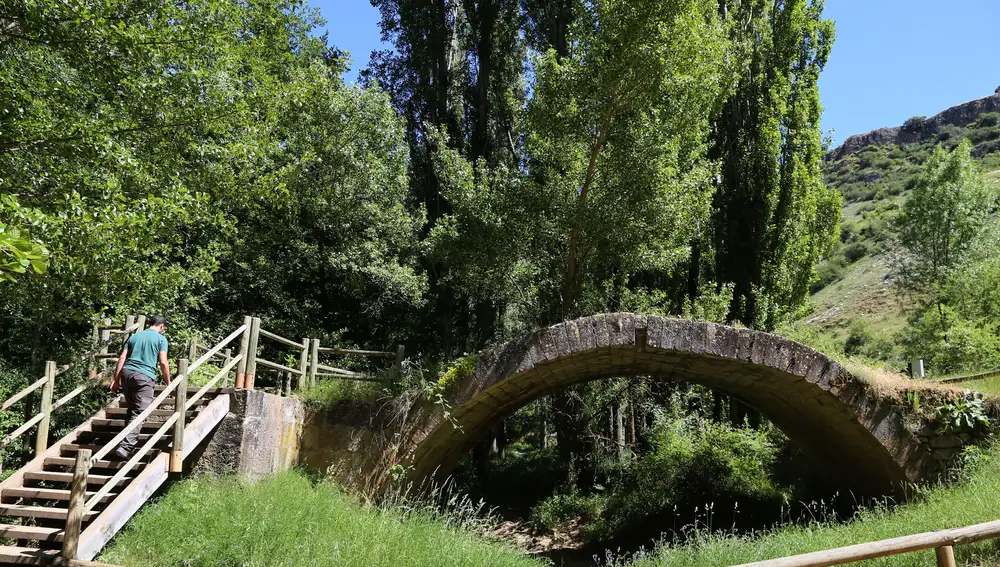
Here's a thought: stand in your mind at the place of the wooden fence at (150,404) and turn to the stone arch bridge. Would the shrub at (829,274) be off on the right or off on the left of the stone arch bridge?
left

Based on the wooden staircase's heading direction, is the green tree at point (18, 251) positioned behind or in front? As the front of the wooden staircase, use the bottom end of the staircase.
in front

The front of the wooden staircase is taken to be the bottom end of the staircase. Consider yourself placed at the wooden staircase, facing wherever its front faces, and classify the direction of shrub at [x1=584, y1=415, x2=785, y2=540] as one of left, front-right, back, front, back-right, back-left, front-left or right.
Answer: back-left

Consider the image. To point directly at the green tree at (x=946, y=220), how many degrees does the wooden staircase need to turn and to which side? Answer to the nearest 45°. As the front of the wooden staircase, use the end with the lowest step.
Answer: approximately 135° to its left

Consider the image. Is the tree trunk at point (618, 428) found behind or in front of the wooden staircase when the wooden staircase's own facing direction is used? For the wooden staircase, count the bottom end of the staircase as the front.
behind

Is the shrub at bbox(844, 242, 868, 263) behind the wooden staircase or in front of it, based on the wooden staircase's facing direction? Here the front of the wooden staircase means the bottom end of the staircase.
behind

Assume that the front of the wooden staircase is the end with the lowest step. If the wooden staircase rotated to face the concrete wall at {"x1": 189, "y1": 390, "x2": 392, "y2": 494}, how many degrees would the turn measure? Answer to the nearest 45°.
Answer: approximately 135° to its left

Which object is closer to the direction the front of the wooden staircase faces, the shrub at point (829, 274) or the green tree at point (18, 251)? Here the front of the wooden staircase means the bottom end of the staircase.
the green tree
